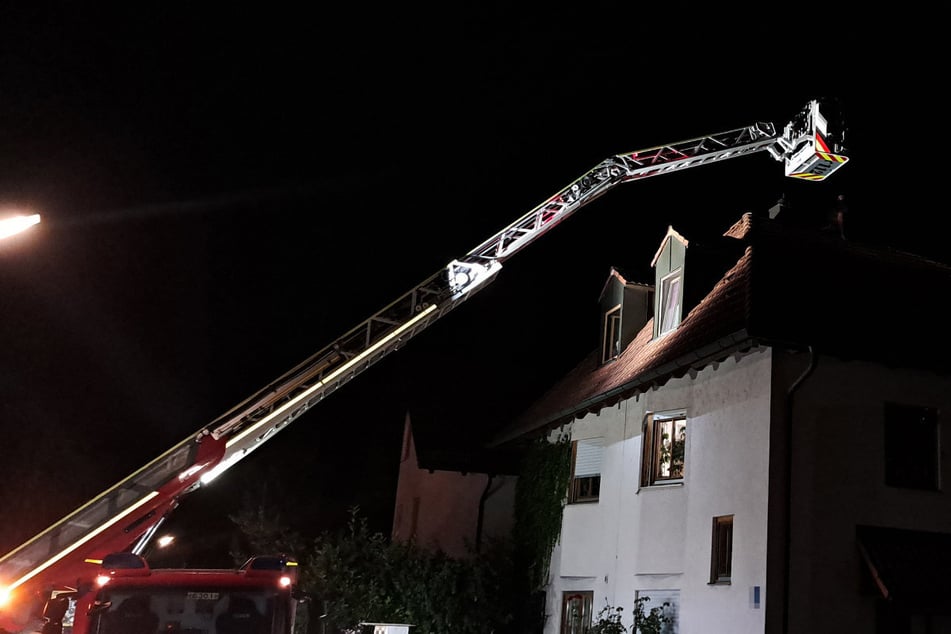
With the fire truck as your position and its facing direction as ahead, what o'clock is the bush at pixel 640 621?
The bush is roughly at 10 o'clock from the fire truck.

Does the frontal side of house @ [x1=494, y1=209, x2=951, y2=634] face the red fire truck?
yes

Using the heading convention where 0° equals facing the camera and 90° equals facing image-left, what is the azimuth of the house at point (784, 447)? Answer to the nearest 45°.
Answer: approximately 45°

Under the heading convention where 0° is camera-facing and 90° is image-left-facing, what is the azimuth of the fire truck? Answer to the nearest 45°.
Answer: approximately 315°
